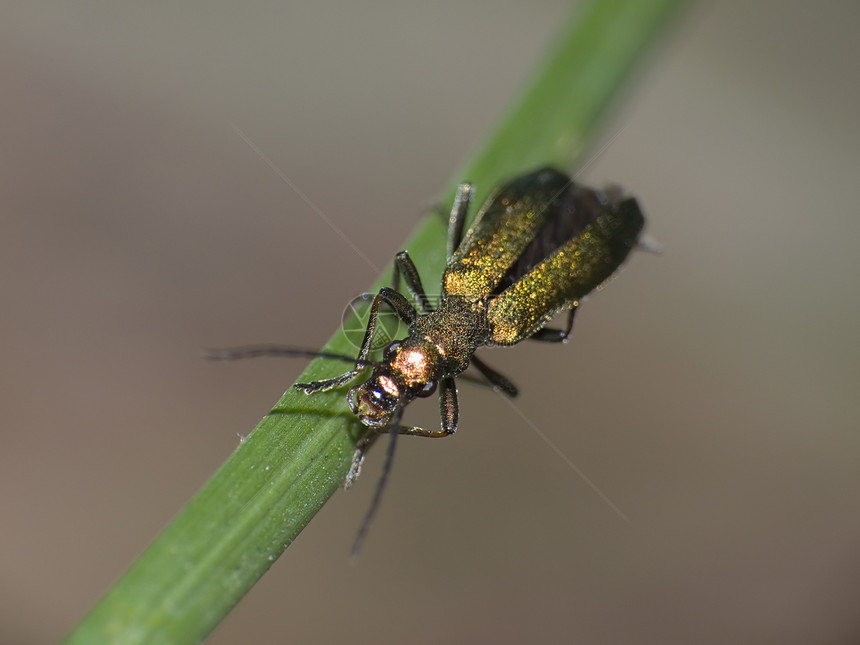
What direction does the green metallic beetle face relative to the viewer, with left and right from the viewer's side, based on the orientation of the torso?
facing the viewer and to the left of the viewer
